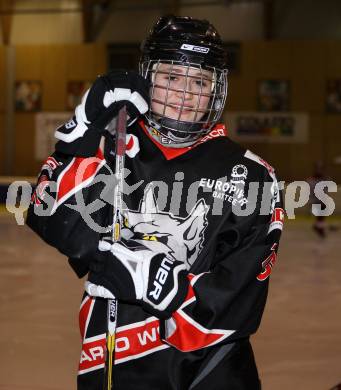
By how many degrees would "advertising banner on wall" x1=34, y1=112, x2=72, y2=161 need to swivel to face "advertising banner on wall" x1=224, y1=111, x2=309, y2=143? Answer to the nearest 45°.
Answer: approximately 90° to its left

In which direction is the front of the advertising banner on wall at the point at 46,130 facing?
toward the camera

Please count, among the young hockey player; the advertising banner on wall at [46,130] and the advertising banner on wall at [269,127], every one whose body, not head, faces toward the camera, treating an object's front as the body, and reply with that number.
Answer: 3

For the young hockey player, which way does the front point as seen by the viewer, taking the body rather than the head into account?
toward the camera

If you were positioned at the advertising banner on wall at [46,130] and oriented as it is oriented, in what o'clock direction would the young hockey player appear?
The young hockey player is roughly at 12 o'clock from the advertising banner on wall.

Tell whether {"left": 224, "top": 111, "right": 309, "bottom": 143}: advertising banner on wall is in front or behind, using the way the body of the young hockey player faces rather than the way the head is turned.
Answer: behind

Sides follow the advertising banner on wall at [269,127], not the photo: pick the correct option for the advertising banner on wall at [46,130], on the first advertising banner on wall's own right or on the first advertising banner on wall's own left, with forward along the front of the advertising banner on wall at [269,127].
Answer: on the first advertising banner on wall's own right

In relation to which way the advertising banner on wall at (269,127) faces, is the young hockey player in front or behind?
in front

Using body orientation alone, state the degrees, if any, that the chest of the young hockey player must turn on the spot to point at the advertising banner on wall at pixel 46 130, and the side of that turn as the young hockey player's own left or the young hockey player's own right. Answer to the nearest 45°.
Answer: approximately 180°

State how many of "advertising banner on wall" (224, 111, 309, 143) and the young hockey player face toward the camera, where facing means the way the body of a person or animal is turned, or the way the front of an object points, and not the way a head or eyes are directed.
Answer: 2

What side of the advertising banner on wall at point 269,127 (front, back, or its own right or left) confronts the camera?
front

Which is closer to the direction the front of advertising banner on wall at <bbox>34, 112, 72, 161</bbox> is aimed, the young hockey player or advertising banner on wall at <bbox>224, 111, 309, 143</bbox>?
the young hockey player
